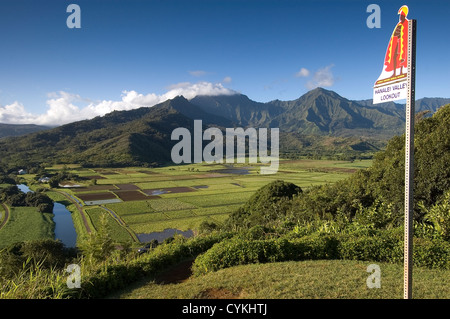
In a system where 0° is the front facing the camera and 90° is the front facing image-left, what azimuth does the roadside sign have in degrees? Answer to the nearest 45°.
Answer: approximately 45°

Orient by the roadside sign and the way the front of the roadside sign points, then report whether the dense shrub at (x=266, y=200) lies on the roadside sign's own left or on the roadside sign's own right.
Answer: on the roadside sign's own right

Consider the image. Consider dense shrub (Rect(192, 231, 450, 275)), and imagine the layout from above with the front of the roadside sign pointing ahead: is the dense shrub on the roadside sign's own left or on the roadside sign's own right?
on the roadside sign's own right
